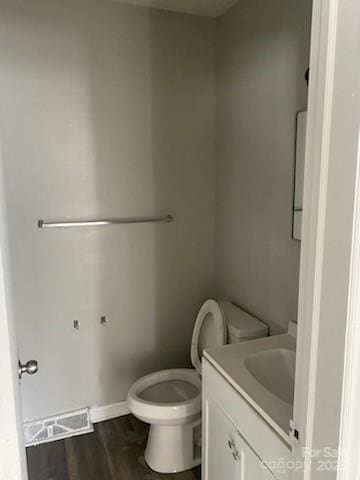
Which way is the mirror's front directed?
to the viewer's left

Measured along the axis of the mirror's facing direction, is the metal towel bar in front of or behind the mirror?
in front
